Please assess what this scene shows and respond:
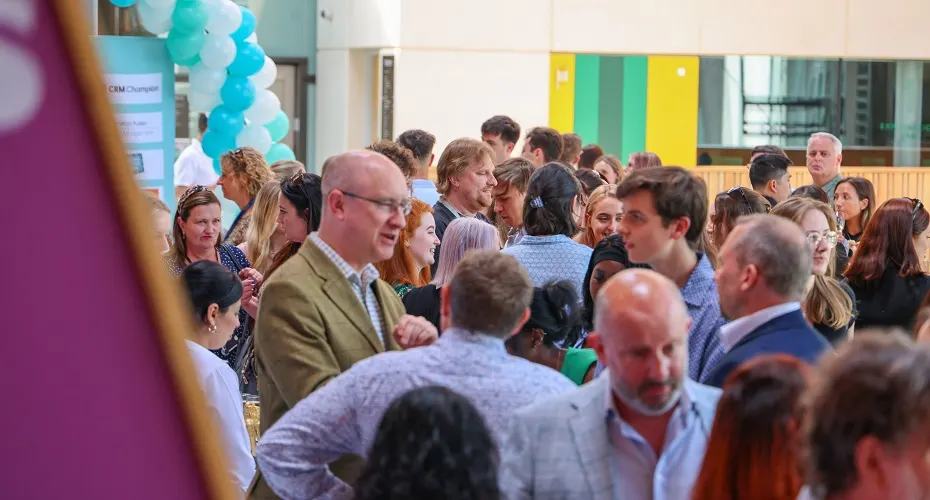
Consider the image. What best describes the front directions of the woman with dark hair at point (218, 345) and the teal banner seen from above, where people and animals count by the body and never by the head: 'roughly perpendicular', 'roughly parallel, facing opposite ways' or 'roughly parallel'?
roughly perpendicular

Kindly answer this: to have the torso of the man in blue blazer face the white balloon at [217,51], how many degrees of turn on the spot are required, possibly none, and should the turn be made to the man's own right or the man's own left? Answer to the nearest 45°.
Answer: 0° — they already face it

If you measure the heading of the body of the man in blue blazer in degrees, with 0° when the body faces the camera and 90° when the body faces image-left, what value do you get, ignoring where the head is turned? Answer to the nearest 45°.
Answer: approximately 135°

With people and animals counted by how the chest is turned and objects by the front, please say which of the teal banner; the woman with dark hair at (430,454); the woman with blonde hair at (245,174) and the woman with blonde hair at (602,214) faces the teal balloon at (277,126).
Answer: the woman with dark hair

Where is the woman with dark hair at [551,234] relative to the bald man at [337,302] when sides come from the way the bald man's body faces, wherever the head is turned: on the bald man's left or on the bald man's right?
on the bald man's left

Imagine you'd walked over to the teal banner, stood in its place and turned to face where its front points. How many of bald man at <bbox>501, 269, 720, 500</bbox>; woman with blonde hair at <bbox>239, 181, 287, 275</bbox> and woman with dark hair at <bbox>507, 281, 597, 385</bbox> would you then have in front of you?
3

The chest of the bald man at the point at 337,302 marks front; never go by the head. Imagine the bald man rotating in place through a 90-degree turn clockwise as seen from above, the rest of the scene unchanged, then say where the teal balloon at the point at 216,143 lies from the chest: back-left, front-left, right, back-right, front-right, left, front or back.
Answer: back-right

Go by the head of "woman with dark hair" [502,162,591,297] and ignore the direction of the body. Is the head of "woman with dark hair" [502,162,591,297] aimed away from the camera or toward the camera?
away from the camera

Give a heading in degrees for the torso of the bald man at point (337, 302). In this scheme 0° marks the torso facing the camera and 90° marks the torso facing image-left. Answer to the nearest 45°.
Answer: approximately 315°

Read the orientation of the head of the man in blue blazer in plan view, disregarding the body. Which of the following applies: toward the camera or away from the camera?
away from the camera

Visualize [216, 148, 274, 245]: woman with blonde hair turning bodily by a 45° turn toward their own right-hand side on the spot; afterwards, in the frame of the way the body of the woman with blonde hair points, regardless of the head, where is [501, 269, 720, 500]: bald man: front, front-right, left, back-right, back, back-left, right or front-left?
back-left
